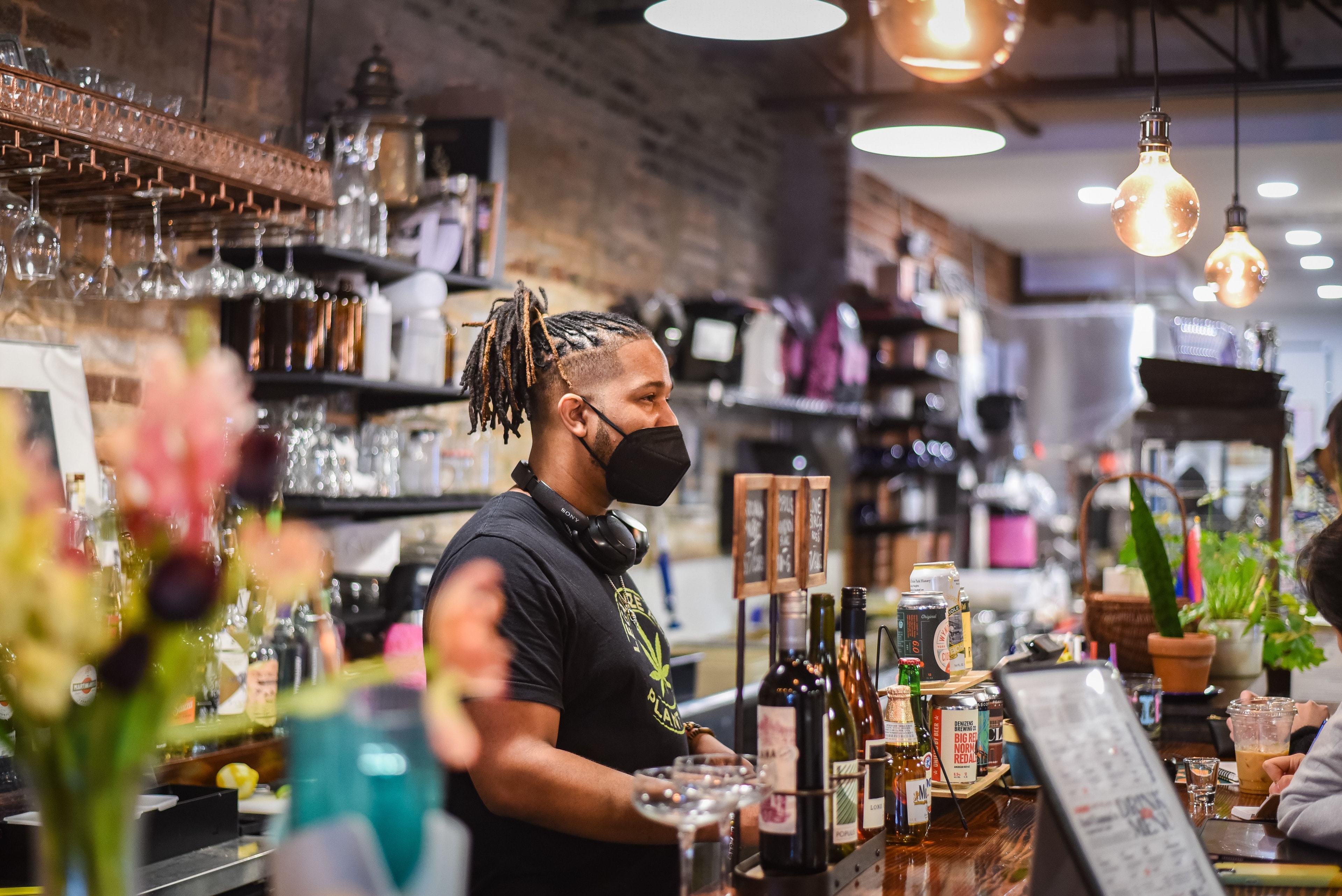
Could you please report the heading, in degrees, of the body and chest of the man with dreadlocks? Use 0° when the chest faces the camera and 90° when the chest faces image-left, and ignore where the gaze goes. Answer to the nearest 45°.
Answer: approximately 270°

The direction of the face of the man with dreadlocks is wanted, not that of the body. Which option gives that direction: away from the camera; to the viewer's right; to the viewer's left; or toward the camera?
to the viewer's right

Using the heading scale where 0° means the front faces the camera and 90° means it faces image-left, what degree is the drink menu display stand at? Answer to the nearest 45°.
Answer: approximately 0°

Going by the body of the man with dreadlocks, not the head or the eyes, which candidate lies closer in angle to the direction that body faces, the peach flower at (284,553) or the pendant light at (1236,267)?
the pendant light

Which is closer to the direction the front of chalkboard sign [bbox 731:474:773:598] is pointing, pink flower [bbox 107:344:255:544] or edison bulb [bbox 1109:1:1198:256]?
the pink flower

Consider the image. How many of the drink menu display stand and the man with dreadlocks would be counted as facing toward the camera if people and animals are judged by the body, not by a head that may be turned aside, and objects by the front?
1

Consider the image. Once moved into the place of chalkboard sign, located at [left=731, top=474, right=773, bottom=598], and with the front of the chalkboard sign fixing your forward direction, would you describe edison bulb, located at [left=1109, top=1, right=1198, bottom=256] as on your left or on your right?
on your left

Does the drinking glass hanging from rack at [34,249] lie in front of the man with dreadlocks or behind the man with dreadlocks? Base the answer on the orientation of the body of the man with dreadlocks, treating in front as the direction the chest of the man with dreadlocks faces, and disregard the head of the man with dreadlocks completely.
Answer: behind
